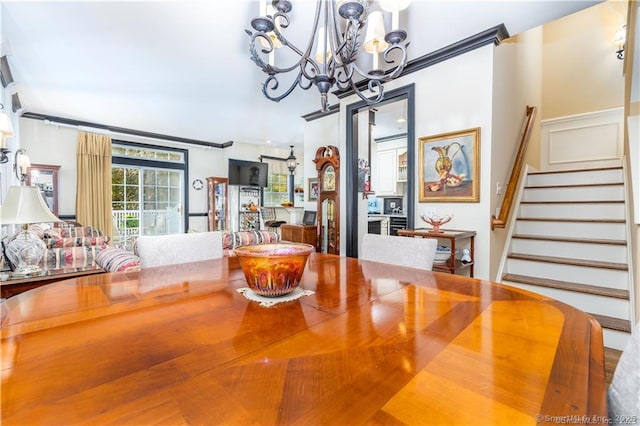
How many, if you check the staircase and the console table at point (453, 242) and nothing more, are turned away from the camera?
0

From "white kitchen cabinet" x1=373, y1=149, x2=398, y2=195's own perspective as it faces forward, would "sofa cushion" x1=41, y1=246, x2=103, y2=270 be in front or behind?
in front

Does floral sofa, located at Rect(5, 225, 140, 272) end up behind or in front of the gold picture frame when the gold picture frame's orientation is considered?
in front

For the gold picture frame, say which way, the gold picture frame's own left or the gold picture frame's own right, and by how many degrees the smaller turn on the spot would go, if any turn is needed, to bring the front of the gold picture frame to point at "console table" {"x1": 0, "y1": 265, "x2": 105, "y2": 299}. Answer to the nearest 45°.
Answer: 0° — it already faces it

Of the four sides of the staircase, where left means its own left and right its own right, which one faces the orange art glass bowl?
front

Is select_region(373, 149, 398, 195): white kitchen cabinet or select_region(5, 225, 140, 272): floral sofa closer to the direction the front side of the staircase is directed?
the floral sofa

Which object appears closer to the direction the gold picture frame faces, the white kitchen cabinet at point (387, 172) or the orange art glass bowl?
the orange art glass bowl

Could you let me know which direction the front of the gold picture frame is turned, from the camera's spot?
facing the viewer and to the left of the viewer

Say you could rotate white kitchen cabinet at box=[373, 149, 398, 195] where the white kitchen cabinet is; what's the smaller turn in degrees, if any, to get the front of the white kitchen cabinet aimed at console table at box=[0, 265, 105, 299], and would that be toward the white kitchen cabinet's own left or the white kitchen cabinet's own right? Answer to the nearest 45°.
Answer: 0° — it already faces it

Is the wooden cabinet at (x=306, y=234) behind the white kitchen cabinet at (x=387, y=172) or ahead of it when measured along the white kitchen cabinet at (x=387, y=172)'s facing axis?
ahead
